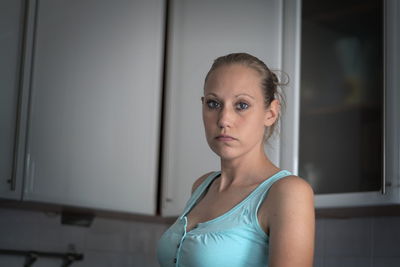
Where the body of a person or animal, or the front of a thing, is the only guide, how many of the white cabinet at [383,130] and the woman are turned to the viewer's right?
0

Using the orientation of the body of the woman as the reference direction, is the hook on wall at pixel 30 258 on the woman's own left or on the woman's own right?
on the woman's own right

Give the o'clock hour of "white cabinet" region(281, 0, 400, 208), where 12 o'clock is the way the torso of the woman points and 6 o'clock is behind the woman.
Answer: The white cabinet is roughly at 6 o'clock from the woman.

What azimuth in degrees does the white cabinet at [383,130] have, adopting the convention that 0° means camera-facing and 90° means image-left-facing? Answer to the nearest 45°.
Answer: approximately 0°

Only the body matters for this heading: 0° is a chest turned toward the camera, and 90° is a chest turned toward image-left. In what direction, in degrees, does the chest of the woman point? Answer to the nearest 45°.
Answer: approximately 45°

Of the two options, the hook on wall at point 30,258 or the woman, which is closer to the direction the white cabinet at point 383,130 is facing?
the woman

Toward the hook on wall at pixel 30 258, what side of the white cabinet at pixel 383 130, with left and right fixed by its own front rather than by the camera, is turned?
right

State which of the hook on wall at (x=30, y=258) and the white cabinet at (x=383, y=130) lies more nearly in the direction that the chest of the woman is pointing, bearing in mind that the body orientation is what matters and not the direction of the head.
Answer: the hook on wall
